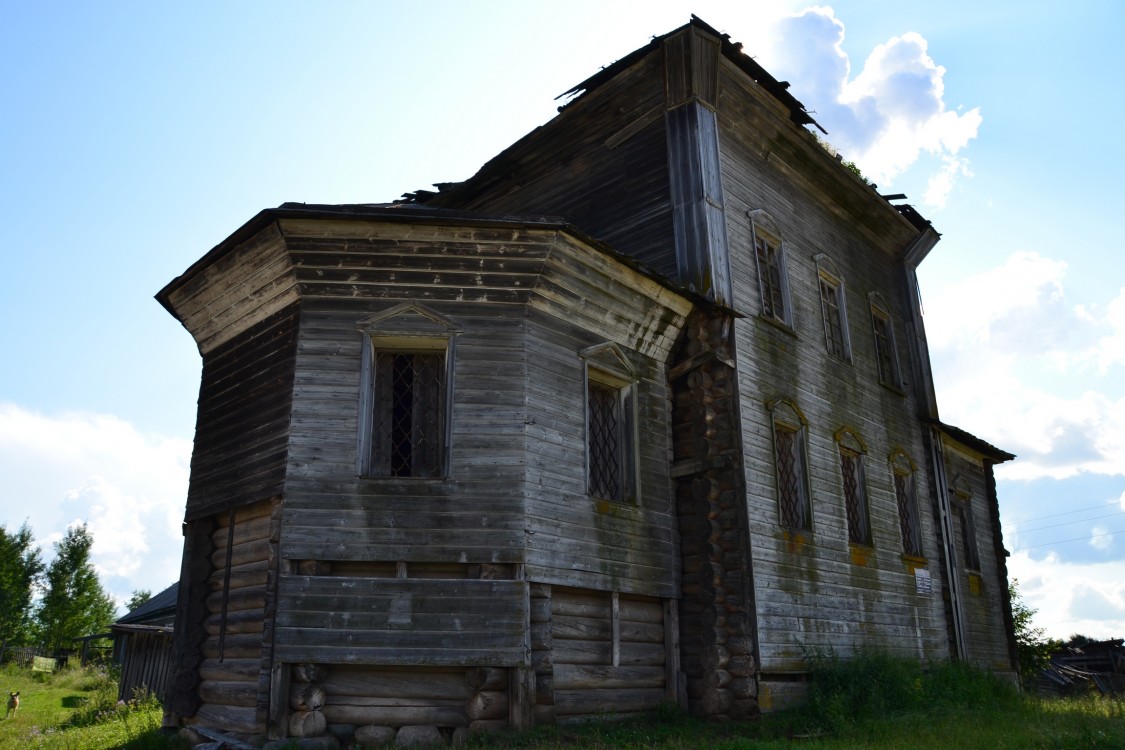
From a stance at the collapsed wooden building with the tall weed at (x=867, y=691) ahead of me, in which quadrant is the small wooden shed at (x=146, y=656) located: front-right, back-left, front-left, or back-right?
front-right

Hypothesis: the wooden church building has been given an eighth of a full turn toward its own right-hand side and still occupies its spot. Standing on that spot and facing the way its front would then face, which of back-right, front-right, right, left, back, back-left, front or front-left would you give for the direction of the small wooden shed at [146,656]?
back-left

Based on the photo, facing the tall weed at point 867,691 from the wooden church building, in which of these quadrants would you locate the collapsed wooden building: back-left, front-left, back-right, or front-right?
front-left

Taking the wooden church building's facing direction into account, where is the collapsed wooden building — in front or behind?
in front

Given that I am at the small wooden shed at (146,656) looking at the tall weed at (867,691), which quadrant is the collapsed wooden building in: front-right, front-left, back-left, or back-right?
front-left

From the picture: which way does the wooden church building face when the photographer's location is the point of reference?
facing away from the viewer and to the right of the viewer
